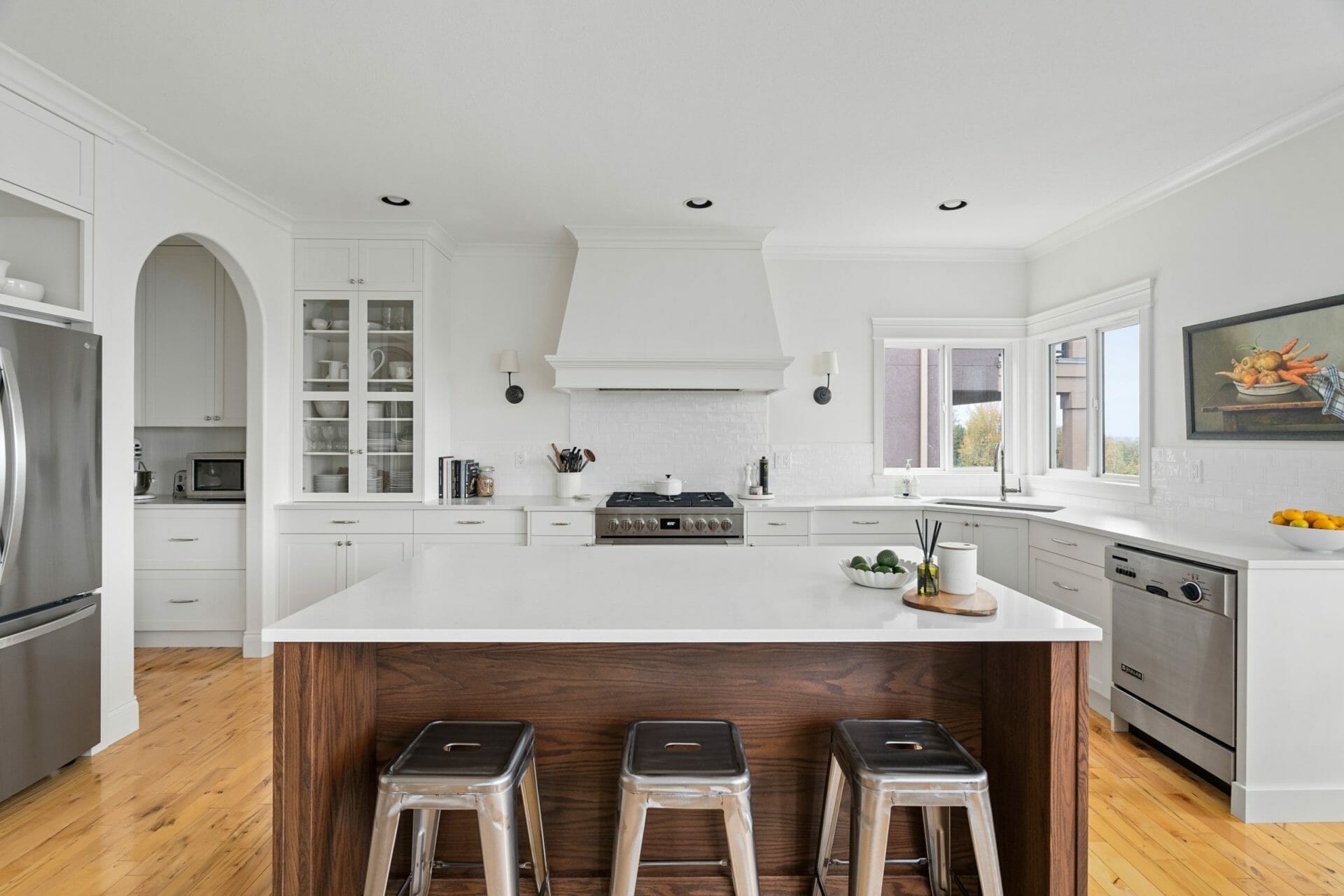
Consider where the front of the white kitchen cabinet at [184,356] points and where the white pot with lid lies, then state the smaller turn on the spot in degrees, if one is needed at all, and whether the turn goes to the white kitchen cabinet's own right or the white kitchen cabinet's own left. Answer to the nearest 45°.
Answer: approximately 45° to the white kitchen cabinet's own left

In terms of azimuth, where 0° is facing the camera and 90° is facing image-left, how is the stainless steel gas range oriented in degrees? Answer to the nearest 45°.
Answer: approximately 0°

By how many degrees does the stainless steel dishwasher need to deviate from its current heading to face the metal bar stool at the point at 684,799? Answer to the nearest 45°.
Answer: approximately 45° to its left

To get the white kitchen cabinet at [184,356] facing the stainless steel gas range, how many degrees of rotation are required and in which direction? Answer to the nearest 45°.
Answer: approximately 45° to its left

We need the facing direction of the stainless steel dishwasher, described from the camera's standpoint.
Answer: facing the viewer and to the left of the viewer

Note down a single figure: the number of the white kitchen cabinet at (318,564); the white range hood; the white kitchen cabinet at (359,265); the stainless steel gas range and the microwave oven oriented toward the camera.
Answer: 5

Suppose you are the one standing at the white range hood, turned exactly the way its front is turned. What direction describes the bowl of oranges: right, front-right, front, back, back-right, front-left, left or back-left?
front-left

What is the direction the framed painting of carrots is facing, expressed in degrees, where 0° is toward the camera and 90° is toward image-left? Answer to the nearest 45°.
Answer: approximately 45°

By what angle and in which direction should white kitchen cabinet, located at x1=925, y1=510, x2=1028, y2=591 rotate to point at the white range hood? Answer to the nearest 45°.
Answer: approximately 45° to its right

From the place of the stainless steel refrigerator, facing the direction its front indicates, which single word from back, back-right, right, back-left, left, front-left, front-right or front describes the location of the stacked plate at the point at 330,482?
left

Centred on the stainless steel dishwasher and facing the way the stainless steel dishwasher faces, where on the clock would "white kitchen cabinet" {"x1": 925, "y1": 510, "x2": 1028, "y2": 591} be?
The white kitchen cabinet is roughly at 3 o'clock from the stainless steel dishwasher.

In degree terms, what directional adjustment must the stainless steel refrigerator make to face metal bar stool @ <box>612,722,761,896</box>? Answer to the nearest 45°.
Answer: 0° — it already faces it

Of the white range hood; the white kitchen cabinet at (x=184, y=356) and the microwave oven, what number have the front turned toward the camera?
3

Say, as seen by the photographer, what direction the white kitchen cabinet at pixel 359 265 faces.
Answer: facing the viewer

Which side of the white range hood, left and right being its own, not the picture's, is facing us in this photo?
front

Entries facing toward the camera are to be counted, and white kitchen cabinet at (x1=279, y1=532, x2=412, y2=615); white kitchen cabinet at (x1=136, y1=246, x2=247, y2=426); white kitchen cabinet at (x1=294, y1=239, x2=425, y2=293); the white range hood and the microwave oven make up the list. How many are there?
5

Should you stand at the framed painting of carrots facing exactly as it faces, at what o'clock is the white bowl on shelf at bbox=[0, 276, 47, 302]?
The white bowl on shelf is roughly at 12 o'clock from the framed painting of carrots.

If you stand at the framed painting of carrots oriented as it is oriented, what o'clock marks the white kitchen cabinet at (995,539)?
The white kitchen cabinet is roughly at 2 o'clock from the framed painting of carrots.

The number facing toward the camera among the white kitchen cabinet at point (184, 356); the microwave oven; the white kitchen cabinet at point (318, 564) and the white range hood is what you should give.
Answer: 4

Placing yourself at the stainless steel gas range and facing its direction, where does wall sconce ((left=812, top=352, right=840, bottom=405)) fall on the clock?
The wall sconce is roughly at 8 o'clock from the stainless steel gas range.
